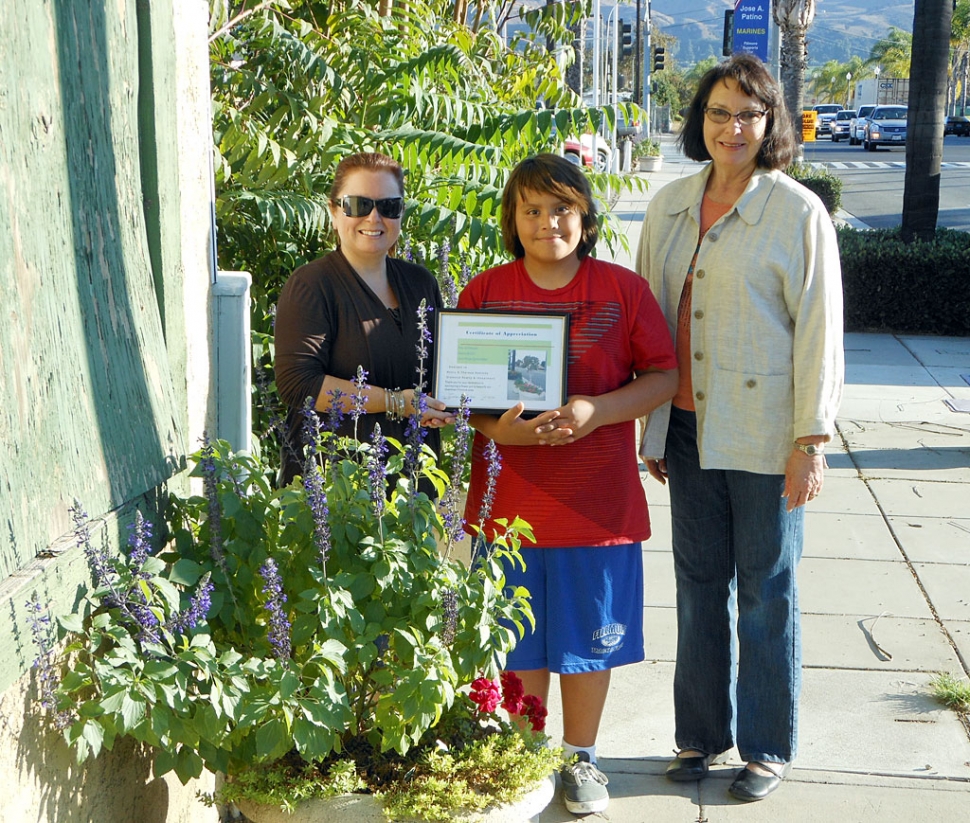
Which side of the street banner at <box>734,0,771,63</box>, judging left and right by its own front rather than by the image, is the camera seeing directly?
front

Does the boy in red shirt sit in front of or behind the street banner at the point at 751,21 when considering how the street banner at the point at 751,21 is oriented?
in front

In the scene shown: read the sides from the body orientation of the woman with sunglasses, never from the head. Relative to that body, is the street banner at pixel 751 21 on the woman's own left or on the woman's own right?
on the woman's own left

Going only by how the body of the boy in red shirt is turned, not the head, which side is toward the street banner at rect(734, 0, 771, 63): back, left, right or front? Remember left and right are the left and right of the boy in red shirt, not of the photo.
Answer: back

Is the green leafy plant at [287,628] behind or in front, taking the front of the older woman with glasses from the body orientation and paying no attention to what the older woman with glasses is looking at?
in front

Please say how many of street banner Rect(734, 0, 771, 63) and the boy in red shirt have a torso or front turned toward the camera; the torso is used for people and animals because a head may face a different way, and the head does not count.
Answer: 2

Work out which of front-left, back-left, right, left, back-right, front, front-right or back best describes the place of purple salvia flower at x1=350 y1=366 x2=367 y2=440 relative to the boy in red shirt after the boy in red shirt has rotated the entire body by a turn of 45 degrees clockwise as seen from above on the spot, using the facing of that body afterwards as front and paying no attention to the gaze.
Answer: front

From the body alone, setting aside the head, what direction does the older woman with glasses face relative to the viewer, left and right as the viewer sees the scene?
facing the viewer and to the left of the viewer

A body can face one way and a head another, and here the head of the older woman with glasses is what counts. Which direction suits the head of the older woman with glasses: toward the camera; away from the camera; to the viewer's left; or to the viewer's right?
toward the camera

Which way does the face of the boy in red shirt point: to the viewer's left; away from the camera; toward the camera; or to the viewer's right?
toward the camera

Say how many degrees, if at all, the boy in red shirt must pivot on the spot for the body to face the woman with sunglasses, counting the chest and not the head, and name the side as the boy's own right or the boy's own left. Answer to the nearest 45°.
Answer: approximately 90° to the boy's own right

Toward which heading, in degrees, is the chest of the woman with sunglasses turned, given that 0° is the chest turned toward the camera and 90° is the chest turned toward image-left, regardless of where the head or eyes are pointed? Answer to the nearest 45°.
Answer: approximately 315°

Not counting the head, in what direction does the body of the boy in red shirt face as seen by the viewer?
toward the camera

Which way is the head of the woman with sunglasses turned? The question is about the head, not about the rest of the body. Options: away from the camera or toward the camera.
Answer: toward the camera

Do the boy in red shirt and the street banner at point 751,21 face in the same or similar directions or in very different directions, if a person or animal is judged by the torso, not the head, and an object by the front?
same or similar directions
